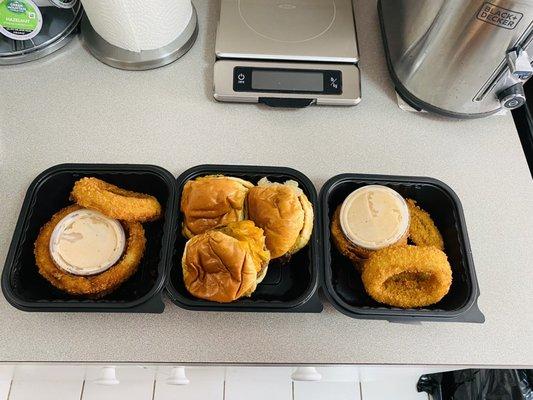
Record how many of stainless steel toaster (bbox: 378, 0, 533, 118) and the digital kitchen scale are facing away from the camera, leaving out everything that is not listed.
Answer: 0

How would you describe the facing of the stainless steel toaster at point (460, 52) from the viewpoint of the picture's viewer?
facing the viewer and to the right of the viewer

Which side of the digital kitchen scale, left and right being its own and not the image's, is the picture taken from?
front
